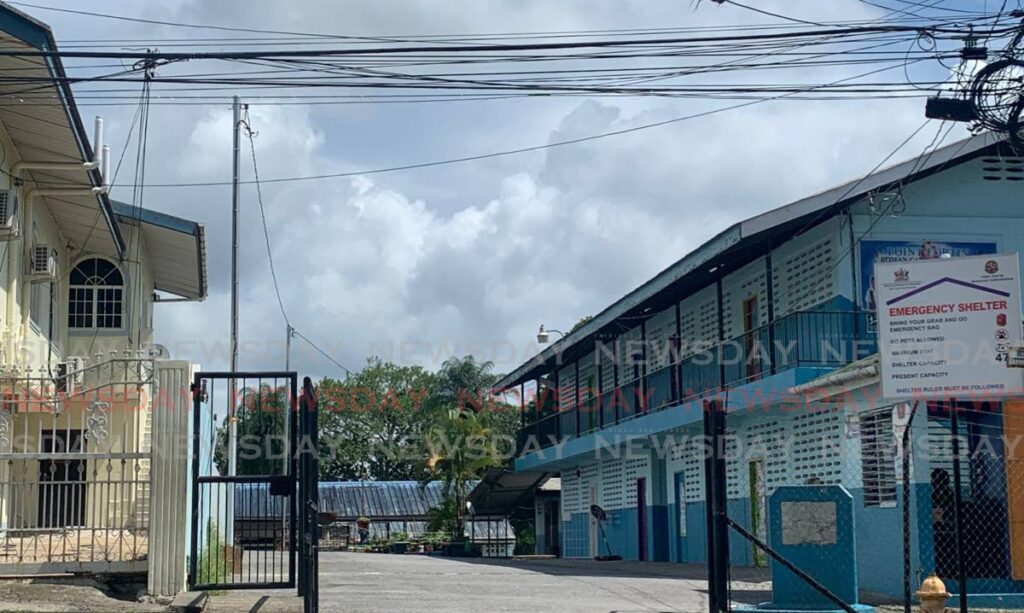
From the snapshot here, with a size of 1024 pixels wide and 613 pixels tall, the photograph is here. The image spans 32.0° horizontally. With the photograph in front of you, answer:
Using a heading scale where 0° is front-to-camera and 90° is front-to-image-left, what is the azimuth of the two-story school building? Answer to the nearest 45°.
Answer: approximately 45°

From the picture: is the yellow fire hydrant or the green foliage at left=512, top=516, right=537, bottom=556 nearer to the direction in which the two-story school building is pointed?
the yellow fire hydrant

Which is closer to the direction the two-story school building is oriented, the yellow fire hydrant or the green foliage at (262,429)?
the green foliage

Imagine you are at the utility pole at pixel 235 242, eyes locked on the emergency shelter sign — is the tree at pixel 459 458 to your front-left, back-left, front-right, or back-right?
back-left

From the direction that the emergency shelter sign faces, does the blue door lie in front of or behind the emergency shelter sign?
behind

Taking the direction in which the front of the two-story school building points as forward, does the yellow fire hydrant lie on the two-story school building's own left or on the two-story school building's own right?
on the two-story school building's own left

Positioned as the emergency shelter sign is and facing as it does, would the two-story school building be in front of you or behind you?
behind

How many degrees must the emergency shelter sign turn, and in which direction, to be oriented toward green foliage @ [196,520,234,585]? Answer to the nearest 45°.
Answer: approximately 90° to its right

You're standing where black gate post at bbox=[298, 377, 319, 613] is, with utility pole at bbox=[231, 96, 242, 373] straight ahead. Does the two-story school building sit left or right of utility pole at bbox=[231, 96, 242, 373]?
right

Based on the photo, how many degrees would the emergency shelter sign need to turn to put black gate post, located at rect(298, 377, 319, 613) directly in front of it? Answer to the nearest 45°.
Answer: approximately 45° to its right

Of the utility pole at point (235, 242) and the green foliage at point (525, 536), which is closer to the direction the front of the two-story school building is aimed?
the utility pole

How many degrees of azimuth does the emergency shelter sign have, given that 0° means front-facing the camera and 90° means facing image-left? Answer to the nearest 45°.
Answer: approximately 0°
